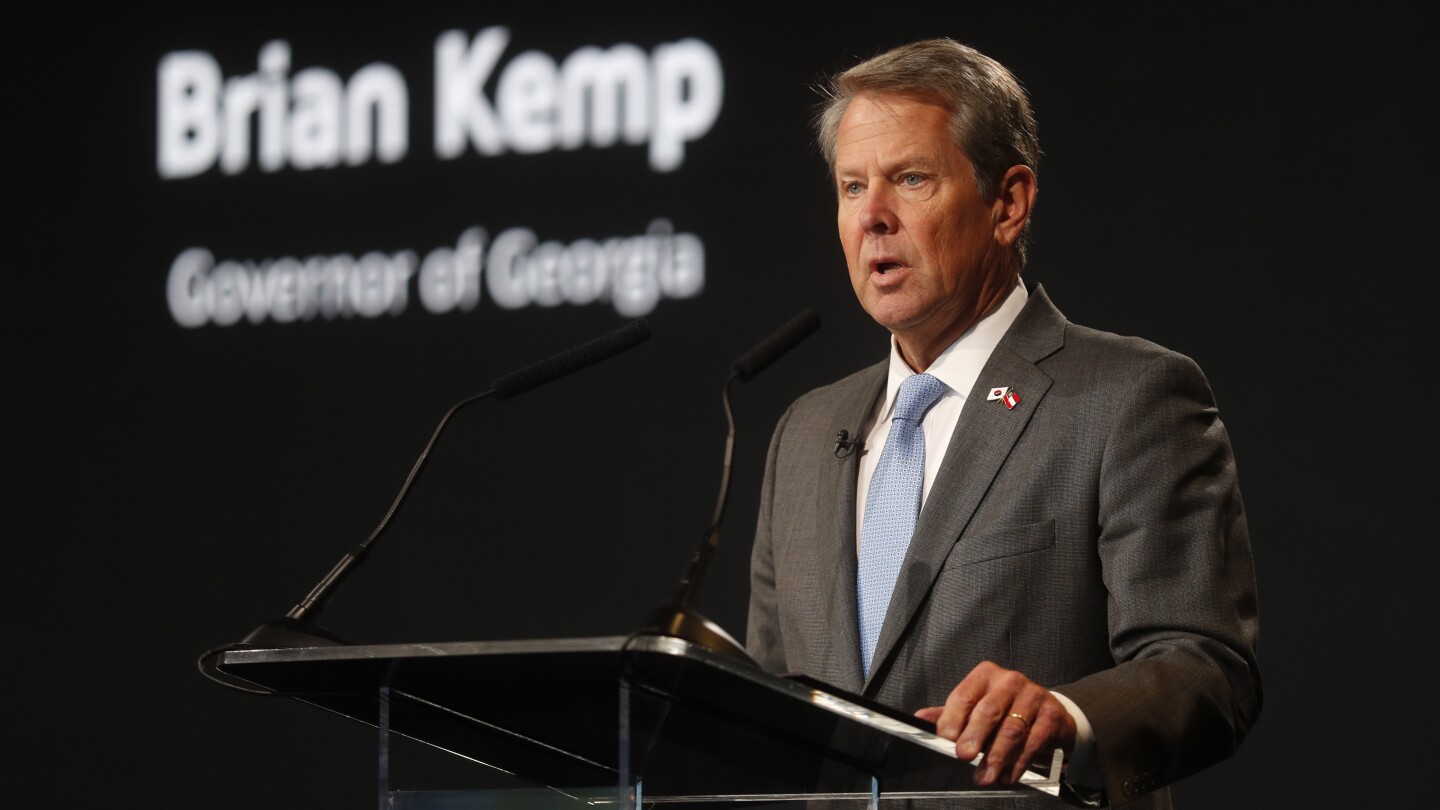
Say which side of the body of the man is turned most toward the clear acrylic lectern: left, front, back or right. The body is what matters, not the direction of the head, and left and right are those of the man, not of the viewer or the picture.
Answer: front

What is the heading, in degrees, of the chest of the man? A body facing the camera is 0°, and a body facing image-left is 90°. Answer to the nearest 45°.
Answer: approximately 45°

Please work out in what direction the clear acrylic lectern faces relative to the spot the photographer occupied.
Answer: facing the viewer and to the left of the viewer

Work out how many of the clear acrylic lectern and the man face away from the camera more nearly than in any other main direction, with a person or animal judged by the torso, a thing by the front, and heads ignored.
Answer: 0

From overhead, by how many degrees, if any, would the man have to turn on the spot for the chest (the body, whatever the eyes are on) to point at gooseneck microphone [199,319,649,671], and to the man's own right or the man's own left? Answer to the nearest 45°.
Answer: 0° — they already face it

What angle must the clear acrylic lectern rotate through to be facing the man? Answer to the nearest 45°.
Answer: approximately 180°
